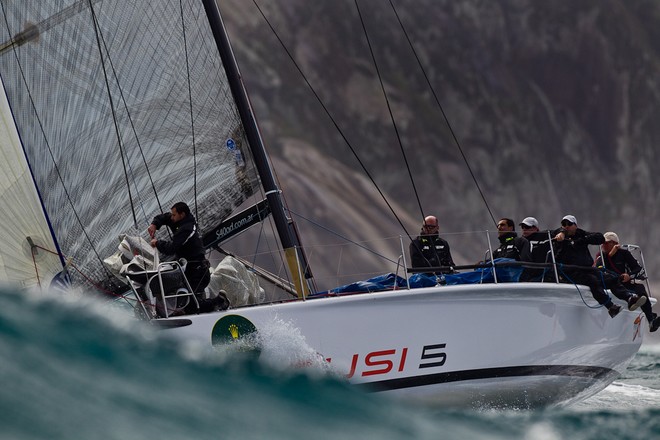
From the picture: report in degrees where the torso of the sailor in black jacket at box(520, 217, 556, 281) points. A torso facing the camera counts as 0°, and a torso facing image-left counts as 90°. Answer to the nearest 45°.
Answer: approximately 45°

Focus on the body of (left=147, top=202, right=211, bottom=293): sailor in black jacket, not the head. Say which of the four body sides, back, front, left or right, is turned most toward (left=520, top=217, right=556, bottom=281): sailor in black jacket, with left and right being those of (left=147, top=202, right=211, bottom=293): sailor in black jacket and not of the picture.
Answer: back

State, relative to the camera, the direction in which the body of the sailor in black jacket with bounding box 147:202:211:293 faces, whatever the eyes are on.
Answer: to the viewer's left

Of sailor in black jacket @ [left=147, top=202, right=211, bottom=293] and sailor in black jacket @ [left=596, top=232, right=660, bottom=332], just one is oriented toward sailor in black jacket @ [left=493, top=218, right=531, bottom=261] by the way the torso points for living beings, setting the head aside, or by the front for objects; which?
sailor in black jacket @ [left=596, top=232, right=660, bottom=332]
